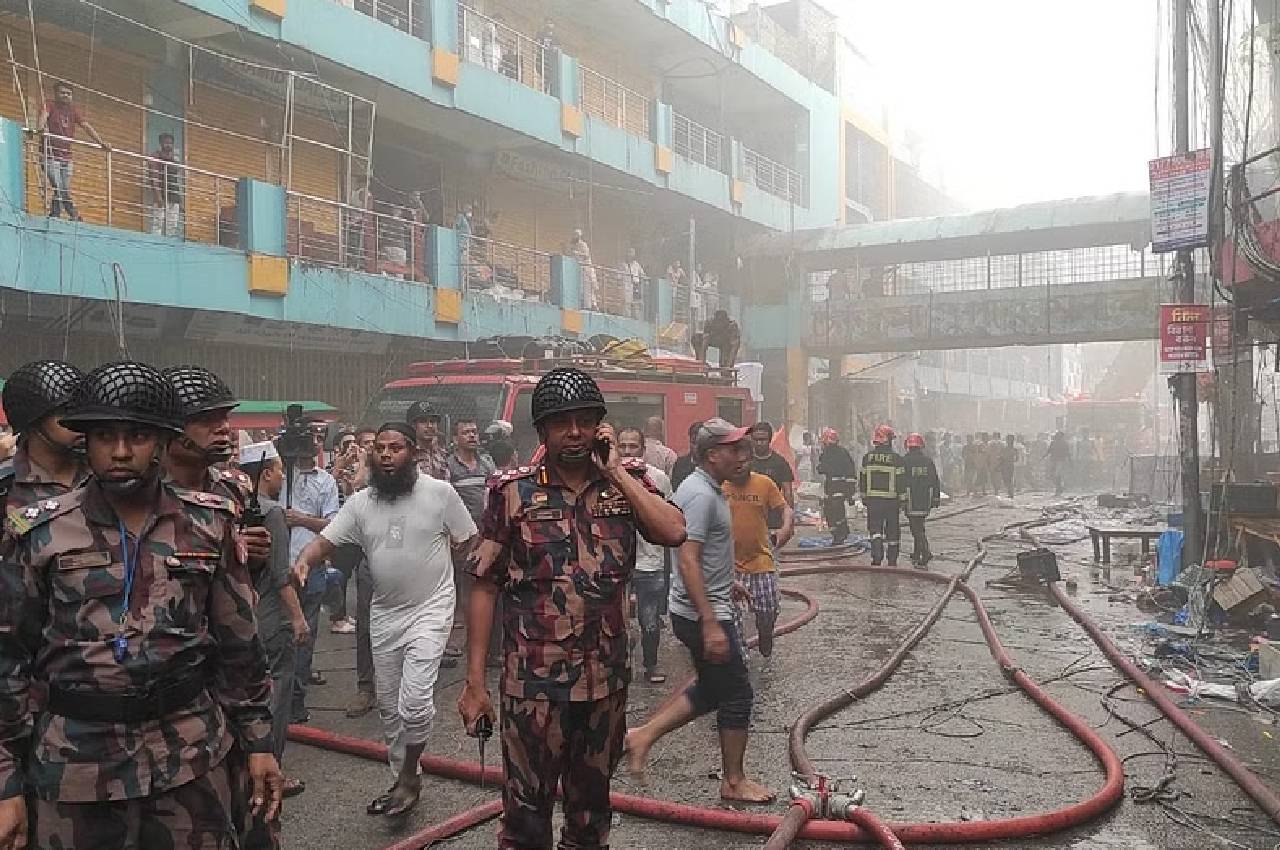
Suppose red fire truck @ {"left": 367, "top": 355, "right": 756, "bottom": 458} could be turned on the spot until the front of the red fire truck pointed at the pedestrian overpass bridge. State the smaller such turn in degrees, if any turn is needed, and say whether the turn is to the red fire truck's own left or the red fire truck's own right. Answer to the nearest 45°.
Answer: approximately 180°

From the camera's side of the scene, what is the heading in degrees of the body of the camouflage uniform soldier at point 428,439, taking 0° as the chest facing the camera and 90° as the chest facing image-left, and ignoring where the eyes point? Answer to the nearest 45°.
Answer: approximately 0°

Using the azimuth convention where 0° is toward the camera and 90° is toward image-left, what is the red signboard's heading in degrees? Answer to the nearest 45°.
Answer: approximately 0°

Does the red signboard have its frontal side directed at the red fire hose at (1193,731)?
yes

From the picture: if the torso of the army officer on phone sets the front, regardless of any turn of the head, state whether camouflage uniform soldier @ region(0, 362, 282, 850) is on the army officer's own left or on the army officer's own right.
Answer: on the army officer's own right

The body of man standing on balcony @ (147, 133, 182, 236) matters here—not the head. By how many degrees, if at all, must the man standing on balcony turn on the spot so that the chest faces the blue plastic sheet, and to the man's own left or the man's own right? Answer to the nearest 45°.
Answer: approximately 45° to the man's own left
